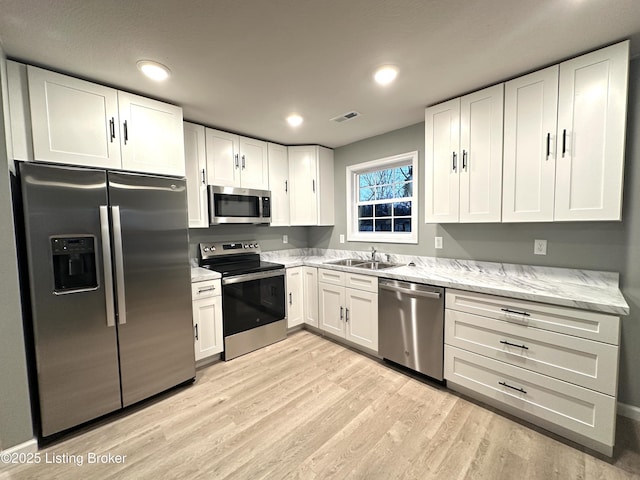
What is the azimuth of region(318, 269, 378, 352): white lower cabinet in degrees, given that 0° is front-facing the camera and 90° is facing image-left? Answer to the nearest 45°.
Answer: approximately 45°

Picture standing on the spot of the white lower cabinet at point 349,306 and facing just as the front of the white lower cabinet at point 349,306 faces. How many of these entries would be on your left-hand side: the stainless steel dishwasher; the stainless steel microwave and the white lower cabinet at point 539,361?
2

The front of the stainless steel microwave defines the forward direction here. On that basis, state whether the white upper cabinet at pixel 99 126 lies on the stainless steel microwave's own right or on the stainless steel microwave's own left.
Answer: on the stainless steel microwave's own right
